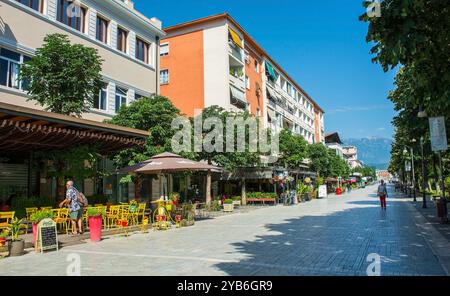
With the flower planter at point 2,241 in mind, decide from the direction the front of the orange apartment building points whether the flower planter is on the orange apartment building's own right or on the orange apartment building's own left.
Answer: on the orange apartment building's own right

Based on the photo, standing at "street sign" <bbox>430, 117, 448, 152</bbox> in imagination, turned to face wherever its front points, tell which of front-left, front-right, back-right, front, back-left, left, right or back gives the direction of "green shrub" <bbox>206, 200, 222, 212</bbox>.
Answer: back-right

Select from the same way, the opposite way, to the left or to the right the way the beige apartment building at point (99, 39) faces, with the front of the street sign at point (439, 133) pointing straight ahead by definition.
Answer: to the left

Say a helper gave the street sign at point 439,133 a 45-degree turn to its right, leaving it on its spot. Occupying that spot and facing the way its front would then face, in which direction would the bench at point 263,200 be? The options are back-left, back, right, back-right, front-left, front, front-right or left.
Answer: right

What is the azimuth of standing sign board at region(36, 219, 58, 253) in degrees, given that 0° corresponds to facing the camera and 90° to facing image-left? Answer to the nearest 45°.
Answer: approximately 315°

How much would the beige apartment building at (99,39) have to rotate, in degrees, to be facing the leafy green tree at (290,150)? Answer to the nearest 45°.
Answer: approximately 90° to its left

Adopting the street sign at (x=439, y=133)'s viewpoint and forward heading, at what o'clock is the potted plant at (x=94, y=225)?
The potted plant is roughly at 2 o'clock from the street sign.

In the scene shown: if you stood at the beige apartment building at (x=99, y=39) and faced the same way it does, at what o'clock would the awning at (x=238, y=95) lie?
The awning is roughly at 9 o'clock from the beige apartment building.

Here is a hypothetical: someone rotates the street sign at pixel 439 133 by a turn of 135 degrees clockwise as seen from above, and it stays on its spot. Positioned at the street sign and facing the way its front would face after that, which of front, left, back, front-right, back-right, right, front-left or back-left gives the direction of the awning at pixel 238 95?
front

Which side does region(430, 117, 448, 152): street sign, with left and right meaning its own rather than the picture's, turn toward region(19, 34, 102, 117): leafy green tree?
right

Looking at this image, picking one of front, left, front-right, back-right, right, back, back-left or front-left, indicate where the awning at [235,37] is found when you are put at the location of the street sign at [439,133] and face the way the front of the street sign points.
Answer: back-right

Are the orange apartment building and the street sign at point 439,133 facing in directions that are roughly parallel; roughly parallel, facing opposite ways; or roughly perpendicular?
roughly perpendicular

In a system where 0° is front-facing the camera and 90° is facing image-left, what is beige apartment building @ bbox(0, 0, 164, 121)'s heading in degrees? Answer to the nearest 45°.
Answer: approximately 315°
